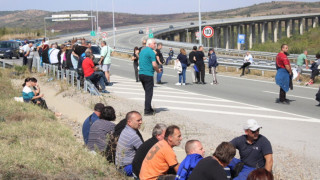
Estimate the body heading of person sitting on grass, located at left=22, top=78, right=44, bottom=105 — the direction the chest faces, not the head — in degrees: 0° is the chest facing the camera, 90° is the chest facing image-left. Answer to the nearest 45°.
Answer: approximately 270°

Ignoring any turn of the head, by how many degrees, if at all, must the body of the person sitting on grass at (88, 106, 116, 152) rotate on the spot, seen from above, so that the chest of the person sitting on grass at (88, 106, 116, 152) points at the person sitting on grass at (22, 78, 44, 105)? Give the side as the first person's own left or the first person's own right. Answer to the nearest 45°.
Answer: approximately 45° to the first person's own left

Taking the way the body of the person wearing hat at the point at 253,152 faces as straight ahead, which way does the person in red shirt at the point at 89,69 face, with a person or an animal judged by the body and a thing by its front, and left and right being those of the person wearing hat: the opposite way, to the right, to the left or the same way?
to the left

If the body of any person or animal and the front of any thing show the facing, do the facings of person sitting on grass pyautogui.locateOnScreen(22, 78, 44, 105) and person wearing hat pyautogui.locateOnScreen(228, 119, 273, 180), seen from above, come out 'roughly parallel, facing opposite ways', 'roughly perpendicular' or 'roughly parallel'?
roughly perpendicular

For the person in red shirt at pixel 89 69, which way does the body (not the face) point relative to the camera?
to the viewer's right

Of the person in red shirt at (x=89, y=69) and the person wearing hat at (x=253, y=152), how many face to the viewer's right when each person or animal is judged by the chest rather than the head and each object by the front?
1

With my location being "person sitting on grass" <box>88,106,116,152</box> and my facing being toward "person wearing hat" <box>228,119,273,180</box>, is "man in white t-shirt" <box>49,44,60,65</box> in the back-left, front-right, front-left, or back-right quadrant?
back-left
